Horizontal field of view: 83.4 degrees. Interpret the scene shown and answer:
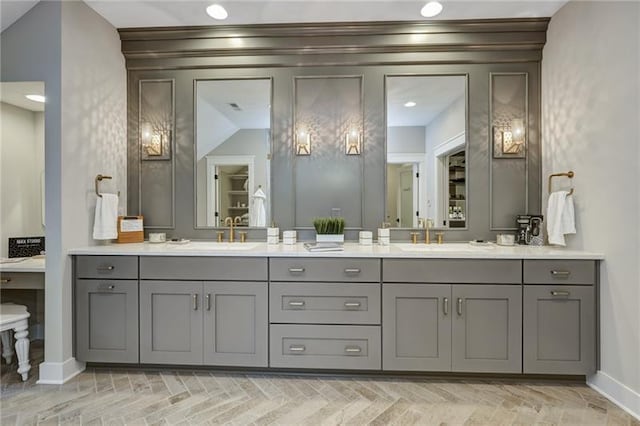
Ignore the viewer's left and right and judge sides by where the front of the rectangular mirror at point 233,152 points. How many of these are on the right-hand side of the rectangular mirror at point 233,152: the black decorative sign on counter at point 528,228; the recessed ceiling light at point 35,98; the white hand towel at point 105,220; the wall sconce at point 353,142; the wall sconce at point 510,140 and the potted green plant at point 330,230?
2

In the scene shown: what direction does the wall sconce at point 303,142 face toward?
toward the camera

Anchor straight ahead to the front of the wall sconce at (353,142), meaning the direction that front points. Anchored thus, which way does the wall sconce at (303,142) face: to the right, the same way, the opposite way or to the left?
the same way

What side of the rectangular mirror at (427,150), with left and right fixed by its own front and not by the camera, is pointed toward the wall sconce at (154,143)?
right

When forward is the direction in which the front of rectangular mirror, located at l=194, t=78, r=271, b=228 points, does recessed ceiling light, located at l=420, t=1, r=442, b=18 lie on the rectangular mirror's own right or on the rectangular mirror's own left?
on the rectangular mirror's own left

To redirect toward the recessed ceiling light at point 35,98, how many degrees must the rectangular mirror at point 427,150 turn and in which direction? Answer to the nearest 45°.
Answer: approximately 90° to its right

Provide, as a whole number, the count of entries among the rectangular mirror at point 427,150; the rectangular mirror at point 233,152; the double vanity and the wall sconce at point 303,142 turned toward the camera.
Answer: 4

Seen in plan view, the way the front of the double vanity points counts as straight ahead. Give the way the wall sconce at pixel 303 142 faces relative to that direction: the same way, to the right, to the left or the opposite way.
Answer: the same way

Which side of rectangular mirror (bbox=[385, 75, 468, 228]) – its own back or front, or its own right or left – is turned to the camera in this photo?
front

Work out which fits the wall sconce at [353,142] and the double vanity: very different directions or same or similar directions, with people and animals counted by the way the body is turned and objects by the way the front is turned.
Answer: same or similar directions

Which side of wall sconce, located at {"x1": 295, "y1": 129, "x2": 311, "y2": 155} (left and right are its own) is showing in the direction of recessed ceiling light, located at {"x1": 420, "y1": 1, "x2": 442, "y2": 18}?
left

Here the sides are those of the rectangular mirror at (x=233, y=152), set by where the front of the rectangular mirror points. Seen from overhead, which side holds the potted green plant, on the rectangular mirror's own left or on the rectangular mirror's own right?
on the rectangular mirror's own left

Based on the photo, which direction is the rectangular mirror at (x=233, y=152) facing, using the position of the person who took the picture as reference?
facing the viewer

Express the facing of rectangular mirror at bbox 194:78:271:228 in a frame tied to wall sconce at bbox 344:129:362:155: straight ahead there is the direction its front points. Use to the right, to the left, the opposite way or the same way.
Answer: the same way

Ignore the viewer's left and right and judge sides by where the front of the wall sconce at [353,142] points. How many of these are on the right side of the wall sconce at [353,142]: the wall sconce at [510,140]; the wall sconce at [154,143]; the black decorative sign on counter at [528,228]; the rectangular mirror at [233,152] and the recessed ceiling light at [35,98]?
3

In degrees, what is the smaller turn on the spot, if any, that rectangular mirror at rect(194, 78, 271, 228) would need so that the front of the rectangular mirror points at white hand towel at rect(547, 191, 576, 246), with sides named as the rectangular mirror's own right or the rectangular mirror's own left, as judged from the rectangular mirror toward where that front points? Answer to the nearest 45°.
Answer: approximately 45° to the rectangular mirror's own left

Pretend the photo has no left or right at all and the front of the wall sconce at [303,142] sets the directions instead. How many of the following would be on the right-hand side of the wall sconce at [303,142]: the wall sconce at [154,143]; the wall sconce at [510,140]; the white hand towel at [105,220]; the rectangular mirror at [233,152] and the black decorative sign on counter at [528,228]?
3

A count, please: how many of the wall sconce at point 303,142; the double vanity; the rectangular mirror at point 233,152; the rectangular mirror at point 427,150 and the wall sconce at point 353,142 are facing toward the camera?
5
